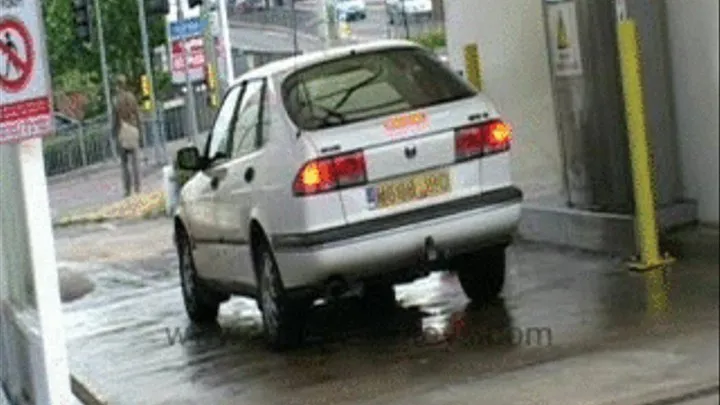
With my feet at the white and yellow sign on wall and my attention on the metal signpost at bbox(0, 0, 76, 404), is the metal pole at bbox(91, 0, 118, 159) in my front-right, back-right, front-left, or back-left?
back-right

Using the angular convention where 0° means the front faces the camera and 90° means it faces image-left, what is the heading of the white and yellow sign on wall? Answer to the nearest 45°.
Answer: approximately 0°

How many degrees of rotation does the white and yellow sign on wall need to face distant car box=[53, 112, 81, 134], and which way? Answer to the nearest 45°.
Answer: approximately 135° to its right

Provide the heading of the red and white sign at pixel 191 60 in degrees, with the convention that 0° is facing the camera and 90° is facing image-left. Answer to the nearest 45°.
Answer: approximately 0°

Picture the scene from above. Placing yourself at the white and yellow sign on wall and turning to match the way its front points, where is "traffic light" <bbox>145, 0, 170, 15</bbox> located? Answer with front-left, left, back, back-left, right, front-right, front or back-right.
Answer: back-right

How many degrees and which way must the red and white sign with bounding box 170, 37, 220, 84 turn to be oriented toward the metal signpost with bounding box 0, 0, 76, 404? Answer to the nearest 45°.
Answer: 0° — it already faces it

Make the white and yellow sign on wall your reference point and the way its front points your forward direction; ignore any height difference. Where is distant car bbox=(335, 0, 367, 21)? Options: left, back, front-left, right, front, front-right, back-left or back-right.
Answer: back-right
